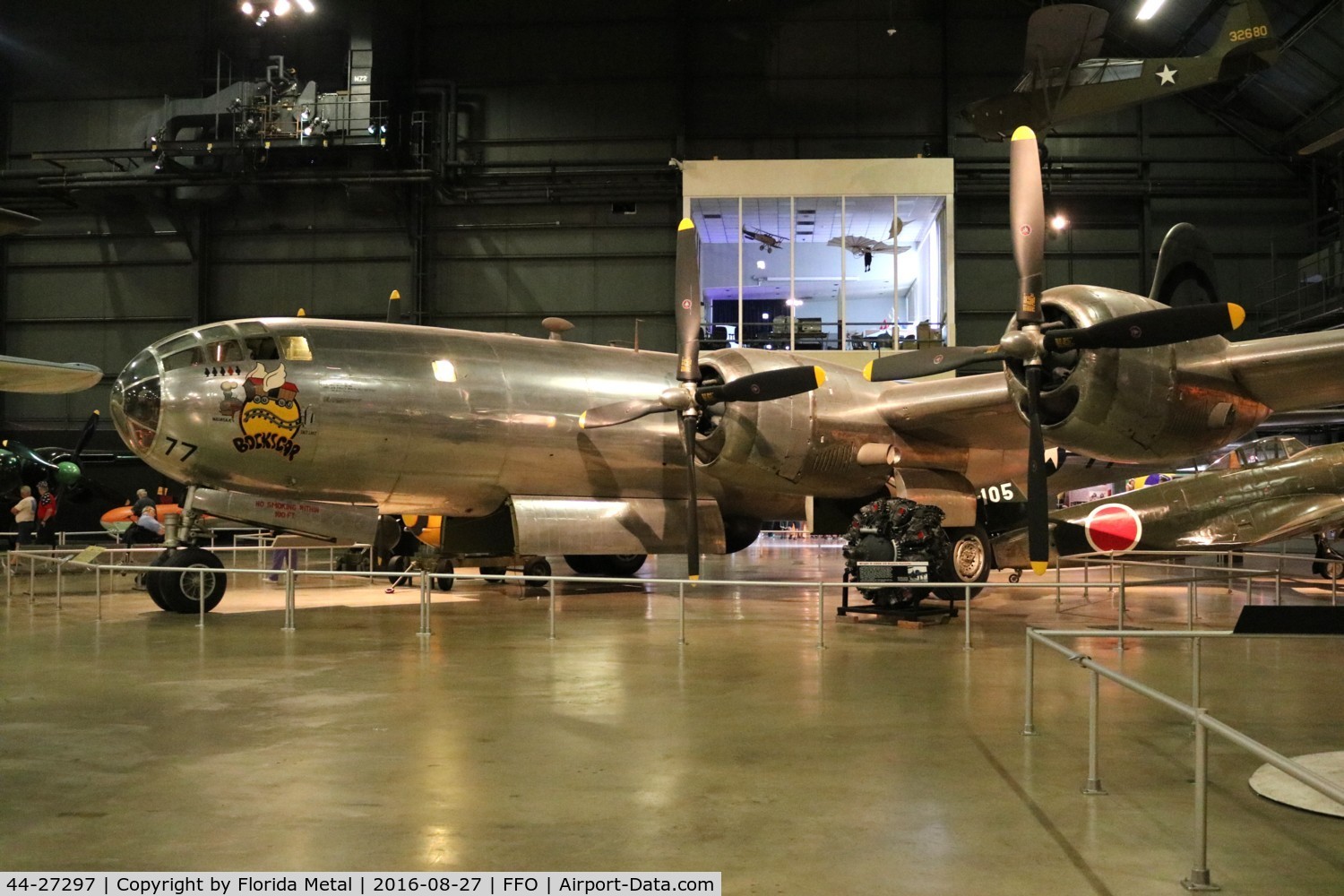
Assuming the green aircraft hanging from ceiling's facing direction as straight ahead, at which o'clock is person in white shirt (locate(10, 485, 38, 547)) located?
The person in white shirt is roughly at 11 o'clock from the green aircraft hanging from ceiling.

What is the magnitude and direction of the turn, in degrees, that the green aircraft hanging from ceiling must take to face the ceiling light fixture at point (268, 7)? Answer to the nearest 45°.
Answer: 0° — it already faces it

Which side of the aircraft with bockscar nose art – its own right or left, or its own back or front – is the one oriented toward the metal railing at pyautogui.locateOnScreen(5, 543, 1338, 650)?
left

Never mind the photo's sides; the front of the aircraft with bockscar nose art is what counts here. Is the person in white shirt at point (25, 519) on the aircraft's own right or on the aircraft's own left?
on the aircraft's own right

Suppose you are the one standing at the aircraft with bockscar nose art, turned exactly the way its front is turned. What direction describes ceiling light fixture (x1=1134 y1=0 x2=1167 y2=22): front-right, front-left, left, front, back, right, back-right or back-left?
back

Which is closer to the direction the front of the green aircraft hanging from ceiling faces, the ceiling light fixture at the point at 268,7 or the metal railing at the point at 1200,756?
the ceiling light fixture

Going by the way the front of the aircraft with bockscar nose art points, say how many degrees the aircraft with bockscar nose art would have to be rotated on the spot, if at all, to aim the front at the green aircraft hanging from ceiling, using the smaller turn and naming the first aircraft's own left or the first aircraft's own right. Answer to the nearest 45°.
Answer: approximately 180°

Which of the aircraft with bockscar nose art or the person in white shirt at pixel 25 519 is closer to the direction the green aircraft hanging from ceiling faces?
the person in white shirt

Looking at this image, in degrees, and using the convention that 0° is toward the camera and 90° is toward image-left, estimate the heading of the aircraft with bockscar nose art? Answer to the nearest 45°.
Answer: approximately 45°

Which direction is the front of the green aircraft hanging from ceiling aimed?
to the viewer's left
